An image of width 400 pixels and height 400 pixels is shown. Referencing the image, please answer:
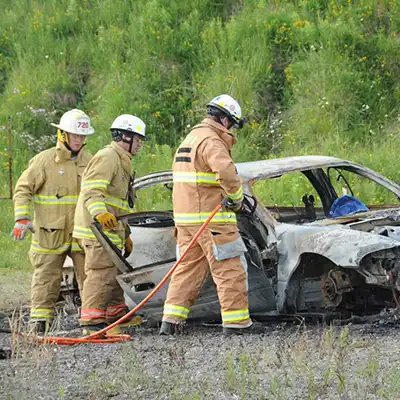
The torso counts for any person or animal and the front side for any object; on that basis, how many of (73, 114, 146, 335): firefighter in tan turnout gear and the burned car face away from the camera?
0

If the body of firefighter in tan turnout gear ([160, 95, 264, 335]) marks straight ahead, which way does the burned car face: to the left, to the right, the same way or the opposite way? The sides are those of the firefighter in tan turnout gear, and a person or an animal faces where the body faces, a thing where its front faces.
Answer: to the right

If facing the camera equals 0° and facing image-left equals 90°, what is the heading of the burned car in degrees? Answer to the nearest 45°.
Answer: approximately 315°

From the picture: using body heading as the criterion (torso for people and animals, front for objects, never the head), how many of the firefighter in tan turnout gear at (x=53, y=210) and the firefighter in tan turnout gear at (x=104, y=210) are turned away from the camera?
0

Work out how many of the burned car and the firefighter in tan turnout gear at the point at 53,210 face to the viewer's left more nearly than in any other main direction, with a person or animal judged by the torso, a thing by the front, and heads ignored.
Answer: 0

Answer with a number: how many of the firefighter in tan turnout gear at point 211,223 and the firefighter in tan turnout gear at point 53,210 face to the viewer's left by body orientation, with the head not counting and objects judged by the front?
0

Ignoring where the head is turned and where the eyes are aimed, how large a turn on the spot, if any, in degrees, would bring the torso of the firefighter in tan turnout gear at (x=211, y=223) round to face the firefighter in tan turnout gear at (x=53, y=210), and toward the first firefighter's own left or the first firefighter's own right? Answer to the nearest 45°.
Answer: approximately 90° to the first firefighter's own left

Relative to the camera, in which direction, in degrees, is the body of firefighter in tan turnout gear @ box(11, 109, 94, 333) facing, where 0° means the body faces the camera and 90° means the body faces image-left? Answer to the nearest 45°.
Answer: approximately 315°

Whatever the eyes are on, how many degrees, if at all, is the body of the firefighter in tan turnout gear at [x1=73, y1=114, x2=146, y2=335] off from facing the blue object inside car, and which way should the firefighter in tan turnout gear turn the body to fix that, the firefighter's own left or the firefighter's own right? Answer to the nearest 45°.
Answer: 0° — they already face it

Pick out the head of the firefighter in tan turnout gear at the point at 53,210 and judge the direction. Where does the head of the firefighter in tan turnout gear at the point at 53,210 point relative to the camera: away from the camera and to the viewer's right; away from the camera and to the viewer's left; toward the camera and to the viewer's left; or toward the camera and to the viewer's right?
toward the camera and to the viewer's right

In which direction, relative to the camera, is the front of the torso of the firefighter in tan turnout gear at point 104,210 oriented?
to the viewer's right

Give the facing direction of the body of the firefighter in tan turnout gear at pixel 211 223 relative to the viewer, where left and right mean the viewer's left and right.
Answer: facing away from the viewer and to the right of the viewer
